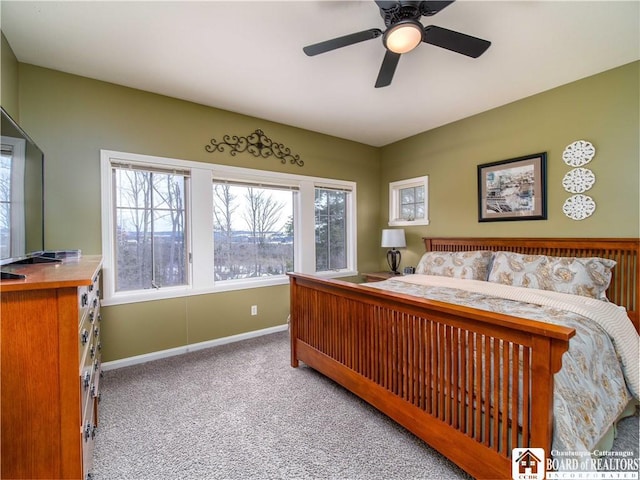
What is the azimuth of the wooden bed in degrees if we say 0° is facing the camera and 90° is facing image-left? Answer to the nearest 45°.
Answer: approximately 45°

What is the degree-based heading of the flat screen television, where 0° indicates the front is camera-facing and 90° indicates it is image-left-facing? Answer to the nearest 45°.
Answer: approximately 270°

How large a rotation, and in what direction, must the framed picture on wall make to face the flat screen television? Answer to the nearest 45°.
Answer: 0° — it already faces it

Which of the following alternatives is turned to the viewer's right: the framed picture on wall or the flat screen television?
the flat screen television

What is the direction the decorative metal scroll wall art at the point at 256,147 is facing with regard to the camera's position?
facing the viewer and to the right of the viewer

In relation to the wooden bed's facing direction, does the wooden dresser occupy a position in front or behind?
in front

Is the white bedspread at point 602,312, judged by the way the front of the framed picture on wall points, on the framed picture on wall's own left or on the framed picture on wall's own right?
on the framed picture on wall's own left

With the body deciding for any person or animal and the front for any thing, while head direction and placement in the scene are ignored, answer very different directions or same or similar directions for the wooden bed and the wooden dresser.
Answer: very different directions

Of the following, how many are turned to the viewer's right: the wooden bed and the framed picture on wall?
0

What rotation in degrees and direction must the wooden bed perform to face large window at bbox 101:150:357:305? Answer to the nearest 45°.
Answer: approximately 45° to its right

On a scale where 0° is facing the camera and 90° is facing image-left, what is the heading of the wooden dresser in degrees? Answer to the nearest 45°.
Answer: approximately 270°
